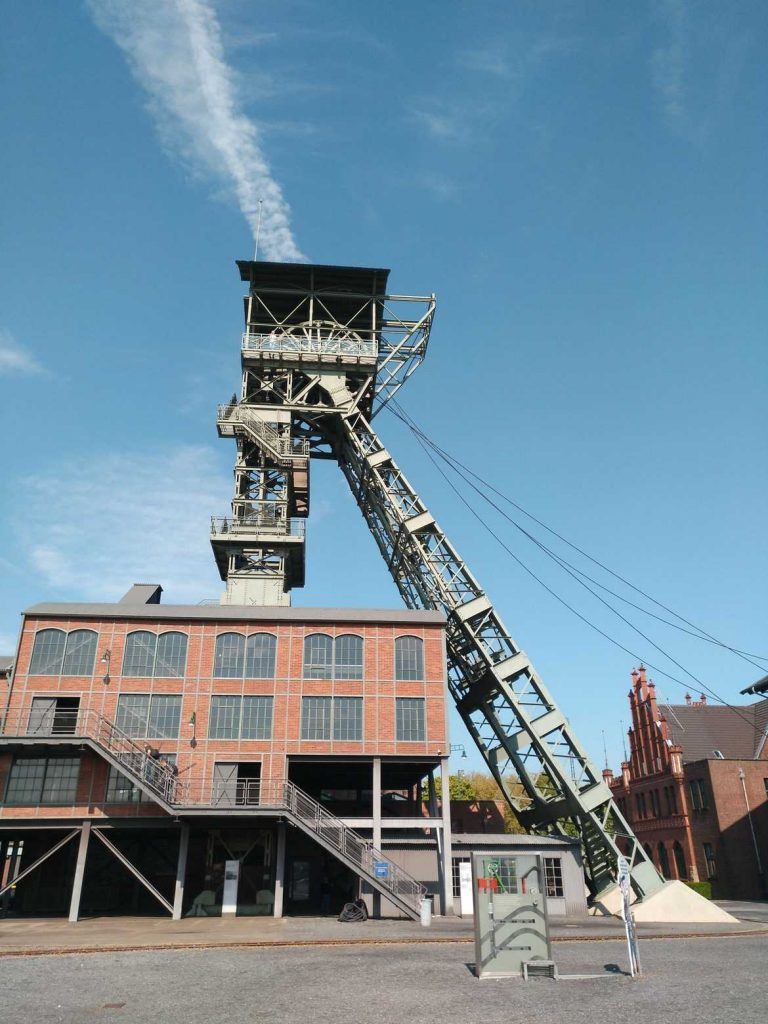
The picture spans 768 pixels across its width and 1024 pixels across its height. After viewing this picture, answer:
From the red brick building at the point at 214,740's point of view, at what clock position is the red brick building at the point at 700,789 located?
the red brick building at the point at 700,789 is roughly at 8 o'clock from the red brick building at the point at 214,740.

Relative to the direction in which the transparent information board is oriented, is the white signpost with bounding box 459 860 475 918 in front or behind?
behind

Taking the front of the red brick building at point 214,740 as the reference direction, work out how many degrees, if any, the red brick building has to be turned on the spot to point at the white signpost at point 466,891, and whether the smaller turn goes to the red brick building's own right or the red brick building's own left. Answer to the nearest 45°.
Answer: approximately 90° to the red brick building's own left

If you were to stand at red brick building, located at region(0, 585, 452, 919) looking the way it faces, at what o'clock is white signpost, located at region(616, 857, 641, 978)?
The white signpost is roughly at 11 o'clock from the red brick building.

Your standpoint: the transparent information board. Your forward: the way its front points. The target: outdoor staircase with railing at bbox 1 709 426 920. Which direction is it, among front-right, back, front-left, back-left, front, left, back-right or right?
back-right

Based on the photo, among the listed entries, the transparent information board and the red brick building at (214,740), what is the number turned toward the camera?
2

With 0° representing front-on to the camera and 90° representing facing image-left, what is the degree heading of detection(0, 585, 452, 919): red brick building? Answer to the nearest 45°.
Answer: approximately 0°

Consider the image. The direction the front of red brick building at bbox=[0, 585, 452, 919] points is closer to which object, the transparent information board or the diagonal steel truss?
the transparent information board
